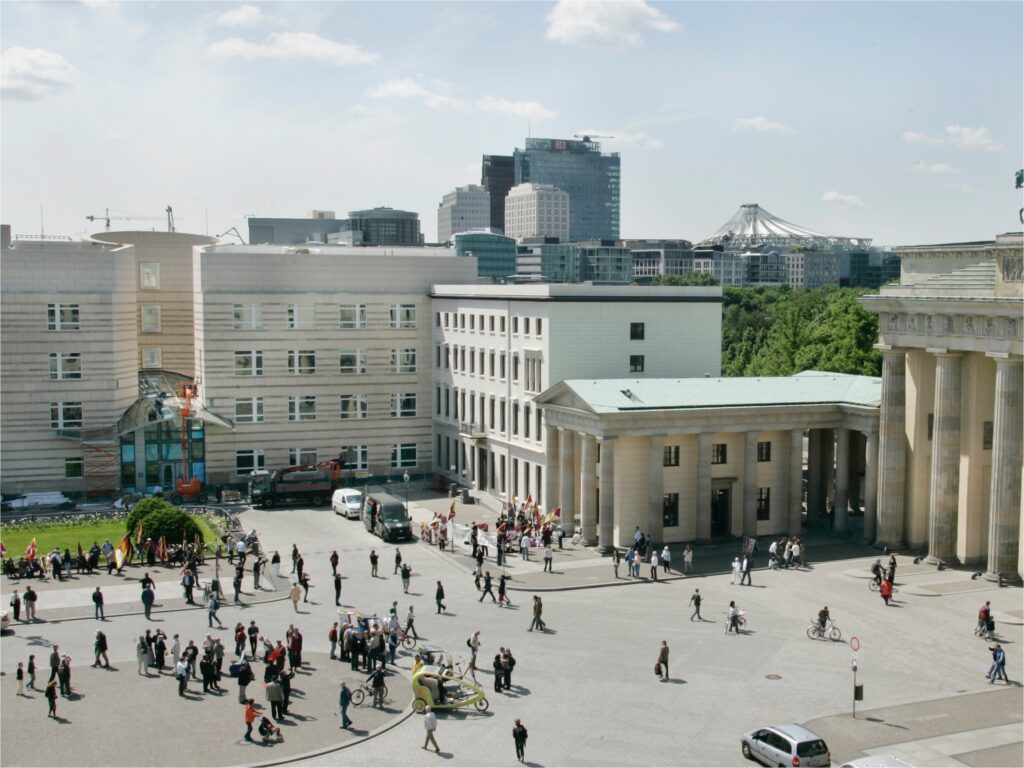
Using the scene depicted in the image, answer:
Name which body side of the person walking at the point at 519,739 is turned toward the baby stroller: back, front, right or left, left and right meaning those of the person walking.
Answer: left

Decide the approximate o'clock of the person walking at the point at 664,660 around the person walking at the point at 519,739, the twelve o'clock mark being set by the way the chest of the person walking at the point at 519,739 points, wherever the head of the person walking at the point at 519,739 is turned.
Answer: the person walking at the point at 664,660 is roughly at 1 o'clock from the person walking at the point at 519,739.

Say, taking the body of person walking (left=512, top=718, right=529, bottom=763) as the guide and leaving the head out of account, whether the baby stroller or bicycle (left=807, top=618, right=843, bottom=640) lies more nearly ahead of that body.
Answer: the bicycle

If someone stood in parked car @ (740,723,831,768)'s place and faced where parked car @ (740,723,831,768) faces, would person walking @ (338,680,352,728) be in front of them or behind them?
in front

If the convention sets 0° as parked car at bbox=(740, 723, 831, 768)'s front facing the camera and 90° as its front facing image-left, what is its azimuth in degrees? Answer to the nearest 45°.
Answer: approximately 135°

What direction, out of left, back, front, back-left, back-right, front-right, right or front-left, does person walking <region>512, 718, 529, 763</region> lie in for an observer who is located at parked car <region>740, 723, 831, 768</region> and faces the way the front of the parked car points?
front-left

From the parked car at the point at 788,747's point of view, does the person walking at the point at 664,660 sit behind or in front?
in front

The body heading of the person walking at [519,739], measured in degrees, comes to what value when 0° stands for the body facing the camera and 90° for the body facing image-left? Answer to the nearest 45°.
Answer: approximately 180°

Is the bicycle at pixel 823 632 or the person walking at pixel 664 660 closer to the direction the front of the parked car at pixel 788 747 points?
the person walking
